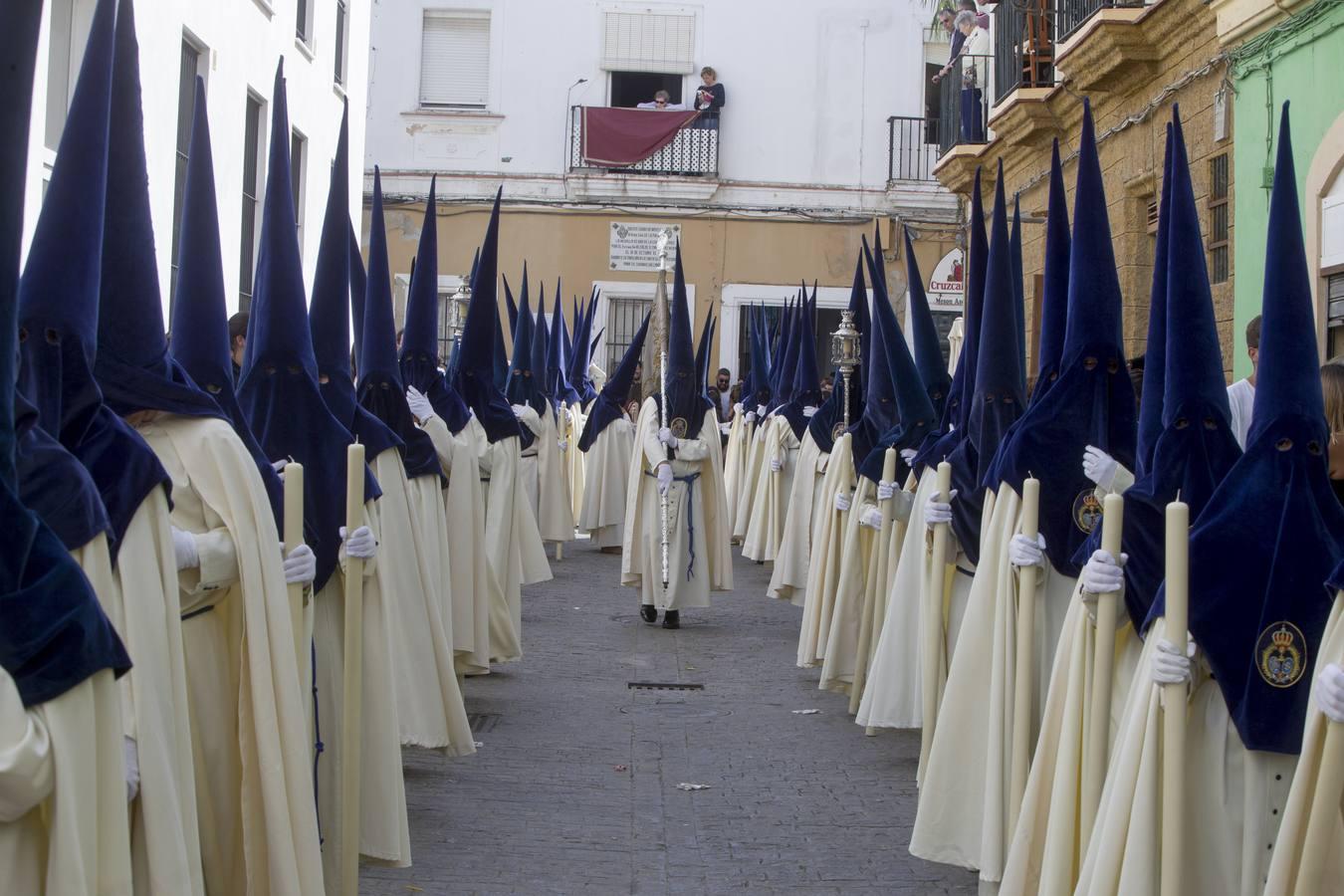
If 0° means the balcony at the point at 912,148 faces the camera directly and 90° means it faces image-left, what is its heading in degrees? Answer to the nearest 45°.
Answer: approximately 0°

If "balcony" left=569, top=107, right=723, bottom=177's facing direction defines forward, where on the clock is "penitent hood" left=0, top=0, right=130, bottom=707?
The penitent hood is roughly at 12 o'clock from the balcony.

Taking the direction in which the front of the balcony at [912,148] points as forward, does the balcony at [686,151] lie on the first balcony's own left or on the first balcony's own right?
on the first balcony's own right

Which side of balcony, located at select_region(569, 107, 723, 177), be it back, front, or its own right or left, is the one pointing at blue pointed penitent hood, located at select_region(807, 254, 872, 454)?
front

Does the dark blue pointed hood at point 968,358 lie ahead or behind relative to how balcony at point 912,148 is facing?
ahead

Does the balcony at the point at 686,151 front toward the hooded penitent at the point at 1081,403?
yes

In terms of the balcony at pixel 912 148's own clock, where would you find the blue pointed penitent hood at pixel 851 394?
The blue pointed penitent hood is roughly at 12 o'clock from the balcony.

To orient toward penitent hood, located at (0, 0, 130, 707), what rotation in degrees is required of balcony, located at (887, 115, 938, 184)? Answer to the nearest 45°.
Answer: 0° — it already faces them

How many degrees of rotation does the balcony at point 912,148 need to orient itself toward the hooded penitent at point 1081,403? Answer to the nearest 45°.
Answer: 0° — it already faces them

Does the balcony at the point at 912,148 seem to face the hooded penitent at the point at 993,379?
yes

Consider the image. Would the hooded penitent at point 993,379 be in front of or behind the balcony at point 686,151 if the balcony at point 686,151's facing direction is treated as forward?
in front
